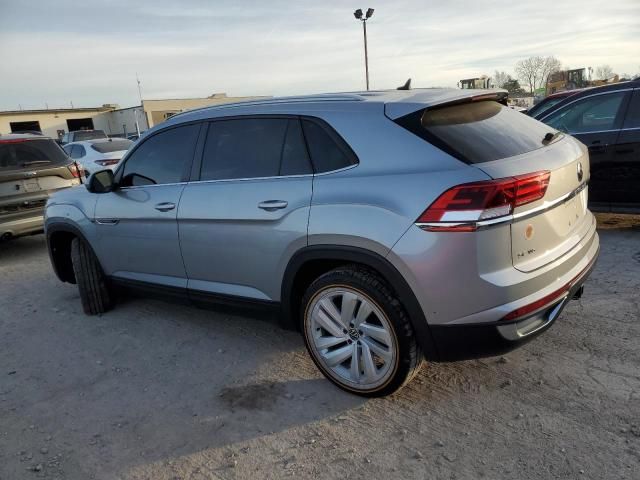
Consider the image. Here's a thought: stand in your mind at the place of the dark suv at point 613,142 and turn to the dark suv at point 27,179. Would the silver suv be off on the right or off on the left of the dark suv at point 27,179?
left

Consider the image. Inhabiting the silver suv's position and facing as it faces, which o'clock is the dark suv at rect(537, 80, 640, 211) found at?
The dark suv is roughly at 3 o'clock from the silver suv.

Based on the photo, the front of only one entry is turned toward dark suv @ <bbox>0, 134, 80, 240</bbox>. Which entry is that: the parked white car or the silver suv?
the silver suv

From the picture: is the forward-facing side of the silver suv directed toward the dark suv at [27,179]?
yes

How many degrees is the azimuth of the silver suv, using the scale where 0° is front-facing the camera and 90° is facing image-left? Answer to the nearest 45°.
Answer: approximately 135°

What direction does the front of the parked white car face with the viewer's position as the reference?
facing away from the viewer and to the left of the viewer

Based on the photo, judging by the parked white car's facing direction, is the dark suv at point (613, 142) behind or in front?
behind

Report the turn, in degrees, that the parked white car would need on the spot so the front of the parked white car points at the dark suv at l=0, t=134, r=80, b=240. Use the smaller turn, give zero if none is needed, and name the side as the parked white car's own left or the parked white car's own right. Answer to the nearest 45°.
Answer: approximately 135° to the parked white car's own left

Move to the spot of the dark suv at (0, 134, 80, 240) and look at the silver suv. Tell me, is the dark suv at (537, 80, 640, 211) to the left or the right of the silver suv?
left
